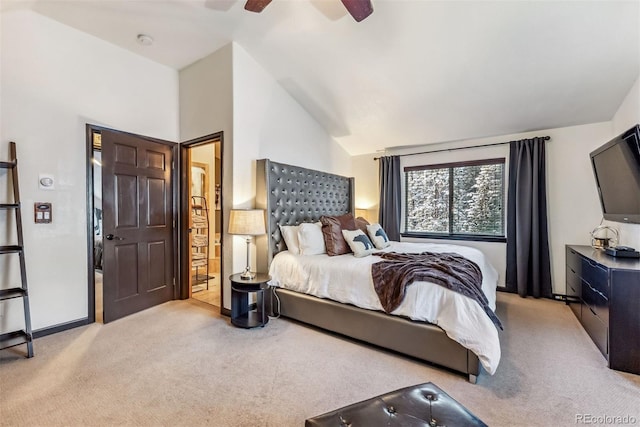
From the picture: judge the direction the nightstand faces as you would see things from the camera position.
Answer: facing the viewer and to the right of the viewer

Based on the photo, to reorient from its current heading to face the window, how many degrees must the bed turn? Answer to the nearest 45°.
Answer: approximately 90° to its left

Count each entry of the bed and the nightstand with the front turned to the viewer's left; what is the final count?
0

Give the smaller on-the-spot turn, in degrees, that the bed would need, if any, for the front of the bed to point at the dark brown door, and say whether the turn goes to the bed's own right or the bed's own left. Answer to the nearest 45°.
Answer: approximately 135° to the bed's own right

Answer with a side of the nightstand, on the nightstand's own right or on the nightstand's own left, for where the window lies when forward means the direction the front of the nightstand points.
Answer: on the nightstand's own left

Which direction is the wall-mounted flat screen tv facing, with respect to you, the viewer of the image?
facing the viewer and to the left of the viewer

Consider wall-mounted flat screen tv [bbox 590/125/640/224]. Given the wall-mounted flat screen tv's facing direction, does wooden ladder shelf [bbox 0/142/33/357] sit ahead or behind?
ahead

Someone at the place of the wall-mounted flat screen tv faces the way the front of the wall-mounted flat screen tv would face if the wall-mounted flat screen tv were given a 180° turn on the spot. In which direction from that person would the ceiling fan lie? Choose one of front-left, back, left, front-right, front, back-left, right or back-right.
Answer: back

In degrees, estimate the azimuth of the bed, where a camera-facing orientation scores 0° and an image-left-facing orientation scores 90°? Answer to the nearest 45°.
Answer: approximately 315°

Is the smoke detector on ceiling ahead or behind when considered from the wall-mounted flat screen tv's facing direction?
ahead

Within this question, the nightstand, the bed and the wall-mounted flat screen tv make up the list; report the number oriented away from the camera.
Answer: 0

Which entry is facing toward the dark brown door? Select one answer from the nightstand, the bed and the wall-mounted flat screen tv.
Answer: the wall-mounted flat screen tv

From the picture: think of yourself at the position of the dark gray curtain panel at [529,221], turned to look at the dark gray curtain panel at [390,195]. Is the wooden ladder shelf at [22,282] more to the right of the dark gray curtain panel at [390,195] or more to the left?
left

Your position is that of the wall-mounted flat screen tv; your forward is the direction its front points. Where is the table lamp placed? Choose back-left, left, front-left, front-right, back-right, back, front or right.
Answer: front
